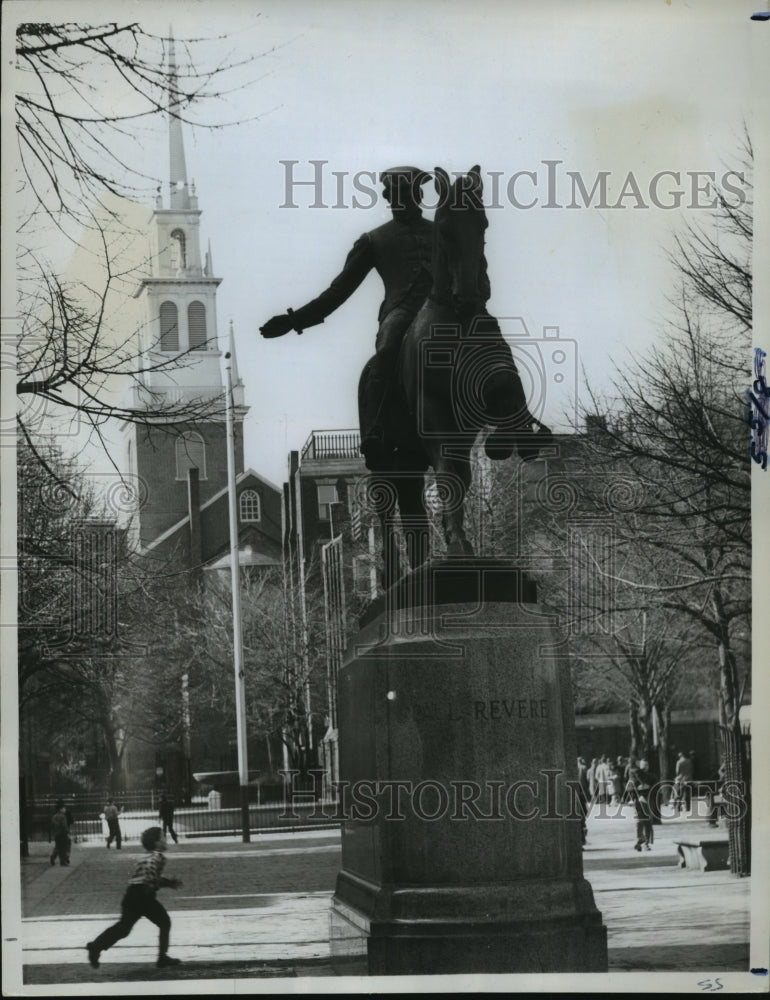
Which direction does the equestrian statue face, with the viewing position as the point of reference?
facing the viewer and to the right of the viewer
